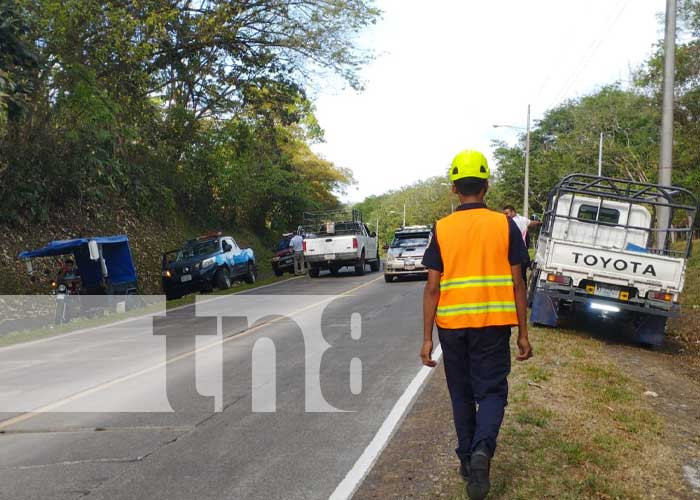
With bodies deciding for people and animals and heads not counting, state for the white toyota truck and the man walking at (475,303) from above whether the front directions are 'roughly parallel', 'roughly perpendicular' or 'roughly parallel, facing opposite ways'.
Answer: roughly parallel

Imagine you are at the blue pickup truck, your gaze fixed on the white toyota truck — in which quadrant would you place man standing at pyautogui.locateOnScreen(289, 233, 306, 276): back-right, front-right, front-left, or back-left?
back-left

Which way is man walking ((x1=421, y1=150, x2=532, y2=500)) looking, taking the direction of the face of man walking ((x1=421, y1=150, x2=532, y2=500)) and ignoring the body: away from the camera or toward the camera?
away from the camera

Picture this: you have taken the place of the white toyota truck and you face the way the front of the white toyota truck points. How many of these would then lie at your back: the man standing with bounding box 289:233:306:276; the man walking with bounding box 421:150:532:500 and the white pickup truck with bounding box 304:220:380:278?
1

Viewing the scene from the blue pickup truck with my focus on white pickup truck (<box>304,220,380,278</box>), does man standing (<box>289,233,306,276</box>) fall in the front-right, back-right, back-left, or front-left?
front-left

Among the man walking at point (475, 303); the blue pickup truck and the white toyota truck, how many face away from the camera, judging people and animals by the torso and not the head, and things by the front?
2

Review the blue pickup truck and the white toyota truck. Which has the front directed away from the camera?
the white toyota truck

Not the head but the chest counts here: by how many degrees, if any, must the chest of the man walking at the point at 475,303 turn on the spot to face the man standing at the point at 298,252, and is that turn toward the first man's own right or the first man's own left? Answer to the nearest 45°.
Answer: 0° — they already face them

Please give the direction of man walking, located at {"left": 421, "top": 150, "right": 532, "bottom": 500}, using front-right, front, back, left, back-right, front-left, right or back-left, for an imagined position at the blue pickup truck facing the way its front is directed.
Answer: front-left

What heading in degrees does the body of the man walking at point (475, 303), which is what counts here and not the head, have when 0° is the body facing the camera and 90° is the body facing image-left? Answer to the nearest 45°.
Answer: approximately 180°

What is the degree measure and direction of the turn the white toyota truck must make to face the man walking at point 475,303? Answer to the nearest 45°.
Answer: approximately 180°

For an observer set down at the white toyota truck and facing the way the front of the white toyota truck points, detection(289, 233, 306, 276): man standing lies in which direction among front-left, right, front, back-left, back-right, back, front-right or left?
front-left

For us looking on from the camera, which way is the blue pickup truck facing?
facing the viewer and to the left of the viewer

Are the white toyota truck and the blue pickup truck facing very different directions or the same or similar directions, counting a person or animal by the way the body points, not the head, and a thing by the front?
very different directions

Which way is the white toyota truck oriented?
away from the camera

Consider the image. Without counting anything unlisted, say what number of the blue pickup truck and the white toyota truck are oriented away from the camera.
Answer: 1

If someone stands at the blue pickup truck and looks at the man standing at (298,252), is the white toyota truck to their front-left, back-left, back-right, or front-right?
back-right

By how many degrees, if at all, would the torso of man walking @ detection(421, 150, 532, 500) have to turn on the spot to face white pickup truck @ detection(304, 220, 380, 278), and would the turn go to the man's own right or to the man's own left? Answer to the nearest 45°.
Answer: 0° — they already face it
